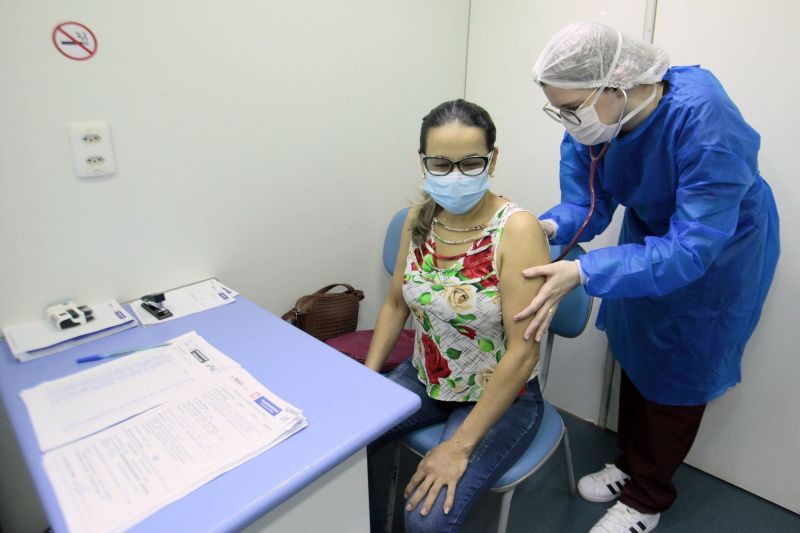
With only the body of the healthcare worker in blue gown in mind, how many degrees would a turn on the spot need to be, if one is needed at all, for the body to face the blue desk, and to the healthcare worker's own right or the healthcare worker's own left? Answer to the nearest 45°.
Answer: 0° — they already face it

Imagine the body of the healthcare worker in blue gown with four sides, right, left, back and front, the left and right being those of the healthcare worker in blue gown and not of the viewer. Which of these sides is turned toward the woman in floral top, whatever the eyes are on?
front

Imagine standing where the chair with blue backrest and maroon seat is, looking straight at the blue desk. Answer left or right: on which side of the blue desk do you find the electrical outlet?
right

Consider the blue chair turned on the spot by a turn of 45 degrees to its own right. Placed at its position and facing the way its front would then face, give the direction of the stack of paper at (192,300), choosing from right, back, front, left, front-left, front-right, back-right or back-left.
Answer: front

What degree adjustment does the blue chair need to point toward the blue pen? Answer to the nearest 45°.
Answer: approximately 45° to its right

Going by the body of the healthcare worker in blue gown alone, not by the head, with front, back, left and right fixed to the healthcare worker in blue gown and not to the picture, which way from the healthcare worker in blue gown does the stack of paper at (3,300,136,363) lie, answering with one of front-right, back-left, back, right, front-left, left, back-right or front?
front

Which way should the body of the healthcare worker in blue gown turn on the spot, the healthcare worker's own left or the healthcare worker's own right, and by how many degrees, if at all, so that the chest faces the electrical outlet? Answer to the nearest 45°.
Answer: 0° — they already face it

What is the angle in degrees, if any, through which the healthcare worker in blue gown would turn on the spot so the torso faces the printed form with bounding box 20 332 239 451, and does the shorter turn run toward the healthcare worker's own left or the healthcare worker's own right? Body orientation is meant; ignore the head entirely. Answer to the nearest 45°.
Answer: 0° — they already face it

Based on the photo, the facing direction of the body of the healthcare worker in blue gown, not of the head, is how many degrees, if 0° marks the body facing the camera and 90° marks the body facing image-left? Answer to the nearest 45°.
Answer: approximately 45°

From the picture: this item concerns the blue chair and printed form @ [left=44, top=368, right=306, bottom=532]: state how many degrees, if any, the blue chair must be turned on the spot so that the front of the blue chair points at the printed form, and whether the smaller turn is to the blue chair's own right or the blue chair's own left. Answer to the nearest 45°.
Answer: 0° — it already faces it

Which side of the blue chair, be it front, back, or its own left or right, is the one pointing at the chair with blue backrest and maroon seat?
right

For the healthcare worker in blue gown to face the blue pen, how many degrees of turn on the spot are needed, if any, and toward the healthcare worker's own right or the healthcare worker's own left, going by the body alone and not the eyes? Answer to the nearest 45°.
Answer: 0° — they already face it

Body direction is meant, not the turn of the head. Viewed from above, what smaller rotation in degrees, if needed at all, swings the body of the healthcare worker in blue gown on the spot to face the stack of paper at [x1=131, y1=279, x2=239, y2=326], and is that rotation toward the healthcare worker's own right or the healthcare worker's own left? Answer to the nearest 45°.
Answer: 0° — they already face it

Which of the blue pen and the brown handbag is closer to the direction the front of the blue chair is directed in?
the blue pen
